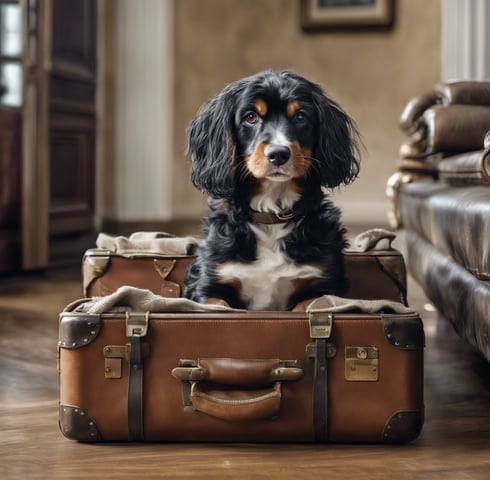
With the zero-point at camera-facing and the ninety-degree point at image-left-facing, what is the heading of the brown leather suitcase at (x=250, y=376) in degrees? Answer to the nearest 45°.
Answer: approximately 0°

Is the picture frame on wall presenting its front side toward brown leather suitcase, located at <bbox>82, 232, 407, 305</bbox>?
yes

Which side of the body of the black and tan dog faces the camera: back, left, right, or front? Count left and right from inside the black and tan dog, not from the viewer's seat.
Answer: front

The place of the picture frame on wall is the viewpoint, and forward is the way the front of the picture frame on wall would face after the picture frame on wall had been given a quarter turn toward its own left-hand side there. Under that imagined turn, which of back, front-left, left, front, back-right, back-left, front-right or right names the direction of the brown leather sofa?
right

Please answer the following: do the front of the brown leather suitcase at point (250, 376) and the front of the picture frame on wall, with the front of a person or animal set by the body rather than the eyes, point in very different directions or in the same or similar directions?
same or similar directions

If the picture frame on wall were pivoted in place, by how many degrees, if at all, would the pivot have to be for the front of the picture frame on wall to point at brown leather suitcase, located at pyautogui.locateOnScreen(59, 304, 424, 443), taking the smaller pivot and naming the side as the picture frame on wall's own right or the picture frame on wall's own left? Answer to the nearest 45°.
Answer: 0° — it already faces it
